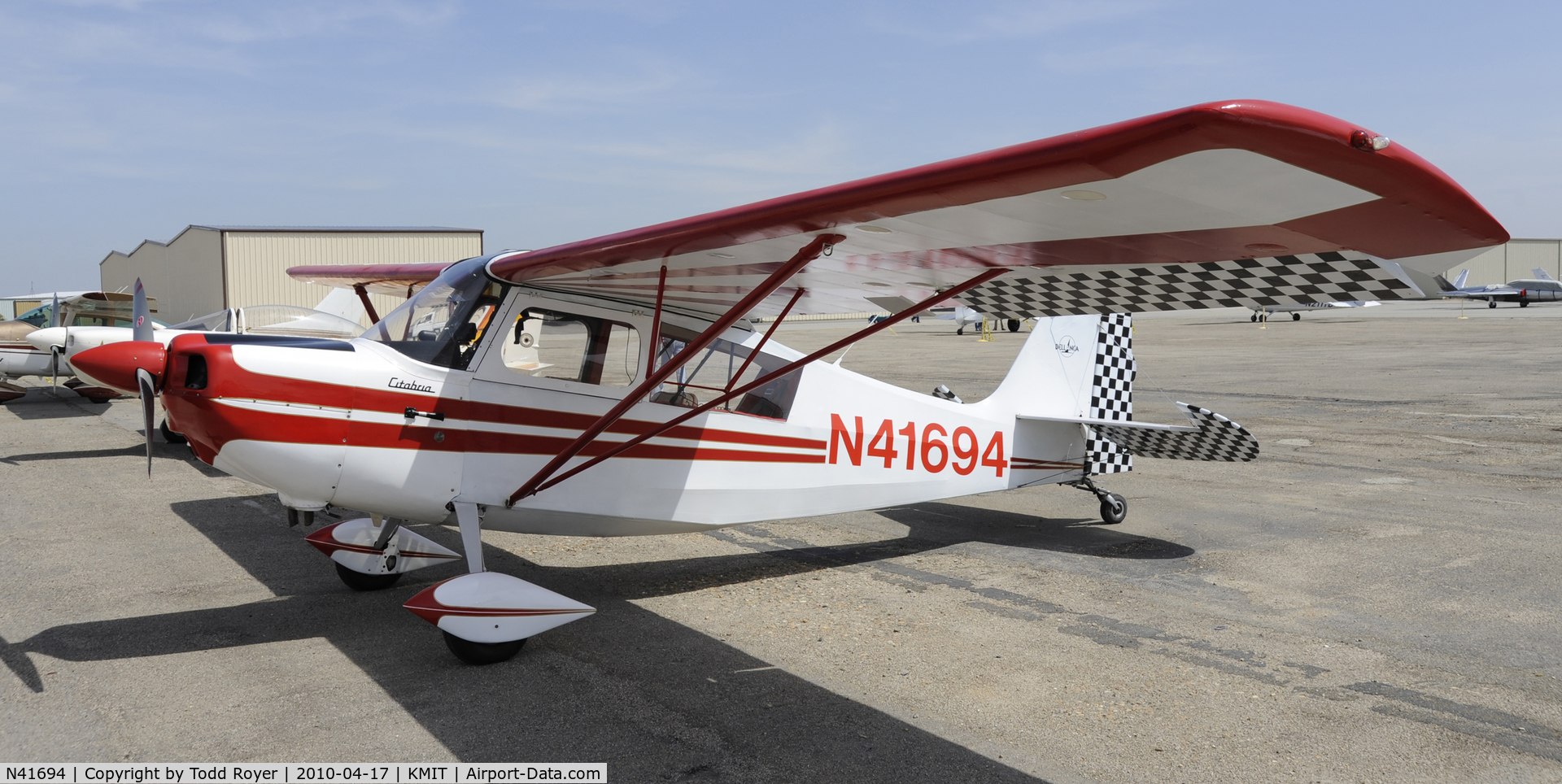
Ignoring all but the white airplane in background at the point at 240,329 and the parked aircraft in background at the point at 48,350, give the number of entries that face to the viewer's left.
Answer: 2

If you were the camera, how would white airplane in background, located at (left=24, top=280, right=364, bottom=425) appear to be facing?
facing to the left of the viewer

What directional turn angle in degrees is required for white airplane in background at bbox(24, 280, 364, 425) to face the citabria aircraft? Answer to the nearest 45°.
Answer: approximately 90° to its left

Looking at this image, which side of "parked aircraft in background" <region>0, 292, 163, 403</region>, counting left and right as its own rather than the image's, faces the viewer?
left

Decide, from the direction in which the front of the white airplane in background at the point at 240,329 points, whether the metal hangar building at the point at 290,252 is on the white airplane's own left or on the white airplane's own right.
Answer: on the white airplane's own right

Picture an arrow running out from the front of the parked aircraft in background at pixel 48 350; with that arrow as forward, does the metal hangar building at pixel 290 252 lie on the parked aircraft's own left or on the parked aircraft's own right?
on the parked aircraft's own right

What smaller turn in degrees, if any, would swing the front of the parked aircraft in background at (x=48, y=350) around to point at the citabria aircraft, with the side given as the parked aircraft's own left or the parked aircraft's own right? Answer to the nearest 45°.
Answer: approximately 90° to the parked aircraft's own left
